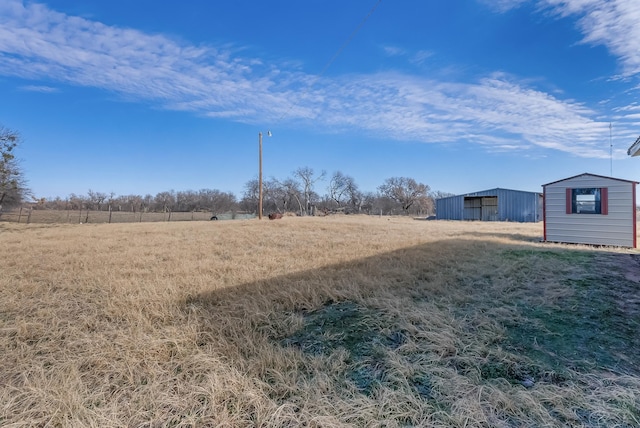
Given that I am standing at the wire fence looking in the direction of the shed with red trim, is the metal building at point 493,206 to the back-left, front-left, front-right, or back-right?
front-left

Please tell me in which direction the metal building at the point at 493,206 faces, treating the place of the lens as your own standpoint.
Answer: facing the viewer

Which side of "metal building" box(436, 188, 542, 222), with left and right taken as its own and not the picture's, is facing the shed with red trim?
front

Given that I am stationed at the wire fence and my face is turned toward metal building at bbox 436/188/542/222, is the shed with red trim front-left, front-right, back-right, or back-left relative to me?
front-right

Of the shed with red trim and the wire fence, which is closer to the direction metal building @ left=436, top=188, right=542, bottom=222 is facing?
the shed with red trim

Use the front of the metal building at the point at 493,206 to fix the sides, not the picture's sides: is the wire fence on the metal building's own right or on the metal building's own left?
on the metal building's own right
